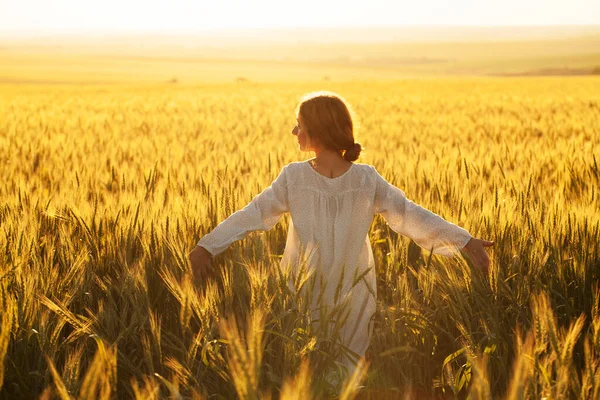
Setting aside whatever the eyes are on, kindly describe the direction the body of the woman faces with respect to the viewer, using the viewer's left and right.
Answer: facing away from the viewer
